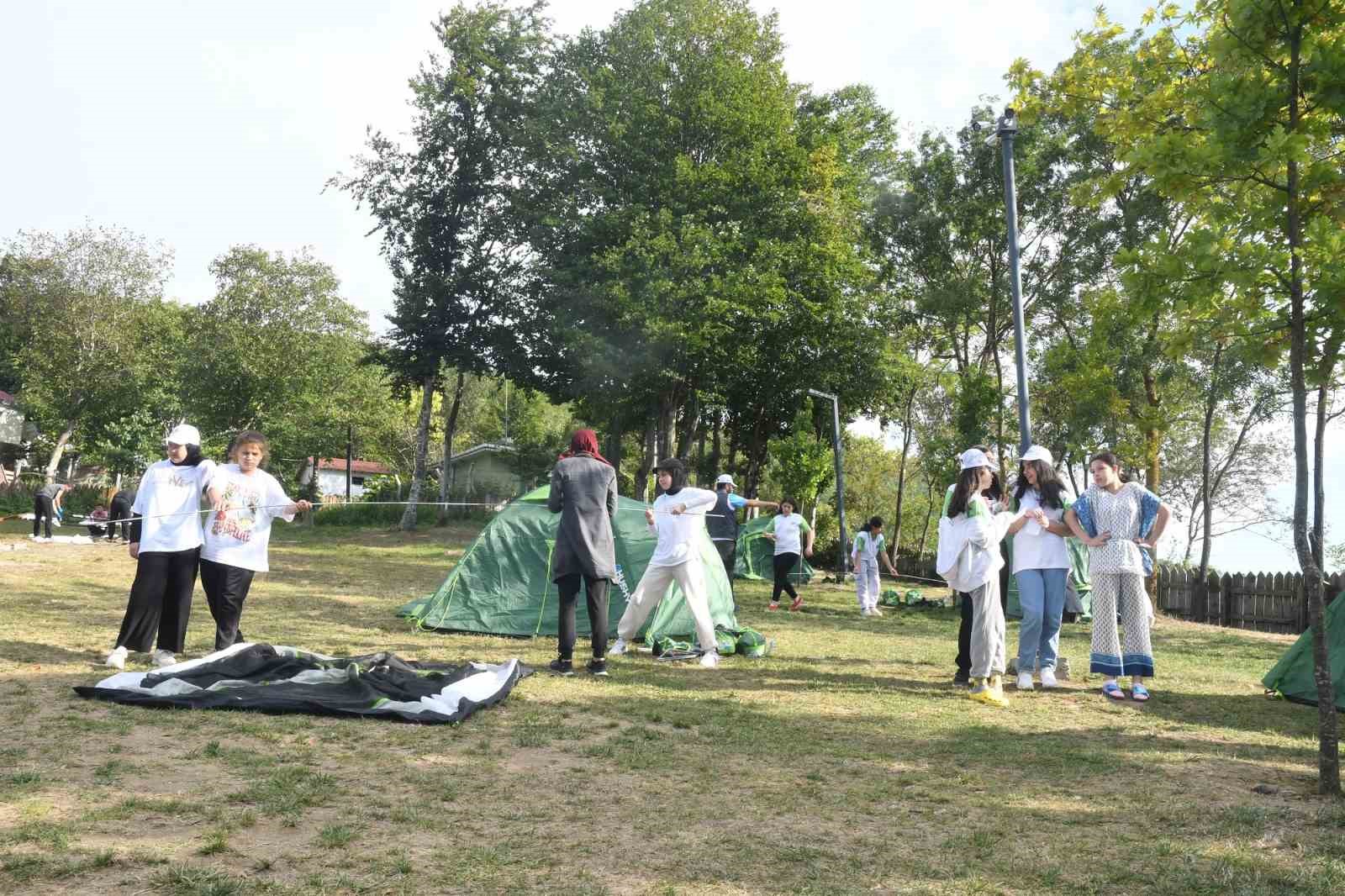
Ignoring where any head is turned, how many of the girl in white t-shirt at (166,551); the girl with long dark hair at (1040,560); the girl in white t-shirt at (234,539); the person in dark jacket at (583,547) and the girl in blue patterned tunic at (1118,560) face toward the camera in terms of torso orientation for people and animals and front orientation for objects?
4

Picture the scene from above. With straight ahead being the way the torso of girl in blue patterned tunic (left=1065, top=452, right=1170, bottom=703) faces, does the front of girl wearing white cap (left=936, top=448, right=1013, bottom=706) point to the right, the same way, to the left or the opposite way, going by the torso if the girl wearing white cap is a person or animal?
to the left

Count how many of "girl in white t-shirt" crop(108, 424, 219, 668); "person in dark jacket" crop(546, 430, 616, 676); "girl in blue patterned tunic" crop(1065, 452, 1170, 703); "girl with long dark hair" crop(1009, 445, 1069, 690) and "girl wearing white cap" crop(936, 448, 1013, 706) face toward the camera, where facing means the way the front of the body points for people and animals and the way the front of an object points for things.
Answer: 3

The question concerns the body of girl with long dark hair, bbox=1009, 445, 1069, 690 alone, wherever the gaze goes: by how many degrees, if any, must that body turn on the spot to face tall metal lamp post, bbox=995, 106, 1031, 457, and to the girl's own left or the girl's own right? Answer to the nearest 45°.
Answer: approximately 180°

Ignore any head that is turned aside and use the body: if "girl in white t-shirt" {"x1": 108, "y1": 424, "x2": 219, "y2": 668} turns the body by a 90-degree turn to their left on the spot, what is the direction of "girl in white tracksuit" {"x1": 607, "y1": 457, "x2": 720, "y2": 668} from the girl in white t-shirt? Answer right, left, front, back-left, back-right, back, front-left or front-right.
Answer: front

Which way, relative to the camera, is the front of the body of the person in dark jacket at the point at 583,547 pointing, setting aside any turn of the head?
away from the camera

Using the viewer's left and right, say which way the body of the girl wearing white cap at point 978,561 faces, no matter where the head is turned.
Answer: facing to the right of the viewer

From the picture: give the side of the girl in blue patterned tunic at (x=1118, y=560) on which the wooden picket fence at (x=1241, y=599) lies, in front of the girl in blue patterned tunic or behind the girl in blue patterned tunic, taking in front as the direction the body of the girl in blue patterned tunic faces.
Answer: behind

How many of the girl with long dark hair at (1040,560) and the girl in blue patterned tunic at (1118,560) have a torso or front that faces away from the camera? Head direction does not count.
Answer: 0

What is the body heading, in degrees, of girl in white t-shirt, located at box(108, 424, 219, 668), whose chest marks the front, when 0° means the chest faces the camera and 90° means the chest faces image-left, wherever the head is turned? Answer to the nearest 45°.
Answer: approximately 0°

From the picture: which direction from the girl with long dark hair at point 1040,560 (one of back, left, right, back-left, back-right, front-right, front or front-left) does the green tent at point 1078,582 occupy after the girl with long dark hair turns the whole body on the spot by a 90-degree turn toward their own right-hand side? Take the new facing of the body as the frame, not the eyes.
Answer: right
